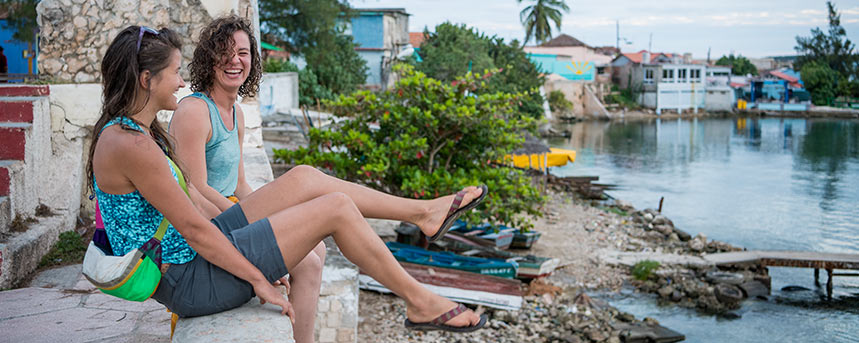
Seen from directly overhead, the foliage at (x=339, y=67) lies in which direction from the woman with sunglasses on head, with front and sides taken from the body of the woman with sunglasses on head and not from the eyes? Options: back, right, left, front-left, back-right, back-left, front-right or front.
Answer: left

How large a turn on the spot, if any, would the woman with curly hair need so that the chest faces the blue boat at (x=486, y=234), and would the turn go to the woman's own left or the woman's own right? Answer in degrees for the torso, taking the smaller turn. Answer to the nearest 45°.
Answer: approximately 135° to the woman's own left

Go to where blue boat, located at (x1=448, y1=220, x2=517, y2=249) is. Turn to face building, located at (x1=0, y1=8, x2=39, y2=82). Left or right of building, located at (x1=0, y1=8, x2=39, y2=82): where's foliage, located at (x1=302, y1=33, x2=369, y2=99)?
right

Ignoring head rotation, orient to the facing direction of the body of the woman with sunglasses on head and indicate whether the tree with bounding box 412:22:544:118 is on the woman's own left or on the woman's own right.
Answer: on the woman's own left

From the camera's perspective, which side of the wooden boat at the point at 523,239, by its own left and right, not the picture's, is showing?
right

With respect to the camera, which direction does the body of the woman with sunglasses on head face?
to the viewer's right

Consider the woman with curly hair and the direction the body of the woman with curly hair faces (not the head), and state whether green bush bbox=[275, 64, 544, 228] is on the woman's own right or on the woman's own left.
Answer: on the woman's own left

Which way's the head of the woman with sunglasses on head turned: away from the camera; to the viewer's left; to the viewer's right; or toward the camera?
to the viewer's right
